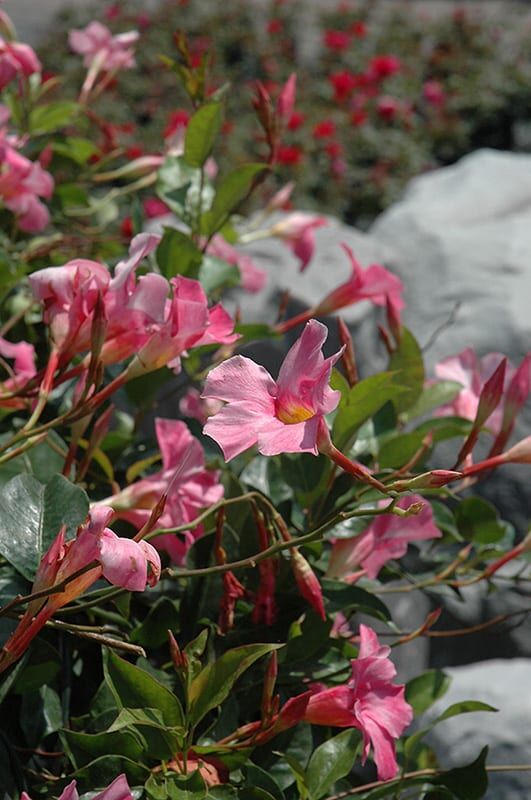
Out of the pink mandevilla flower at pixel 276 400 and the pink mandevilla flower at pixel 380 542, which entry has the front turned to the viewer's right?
the pink mandevilla flower at pixel 380 542

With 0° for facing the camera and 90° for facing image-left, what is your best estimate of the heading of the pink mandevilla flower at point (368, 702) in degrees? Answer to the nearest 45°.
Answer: approximately 270°

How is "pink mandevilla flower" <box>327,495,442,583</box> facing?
to the viewer's right

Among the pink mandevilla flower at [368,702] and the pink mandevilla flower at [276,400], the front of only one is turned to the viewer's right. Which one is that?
the pink mandevilla flower at [368,702]
